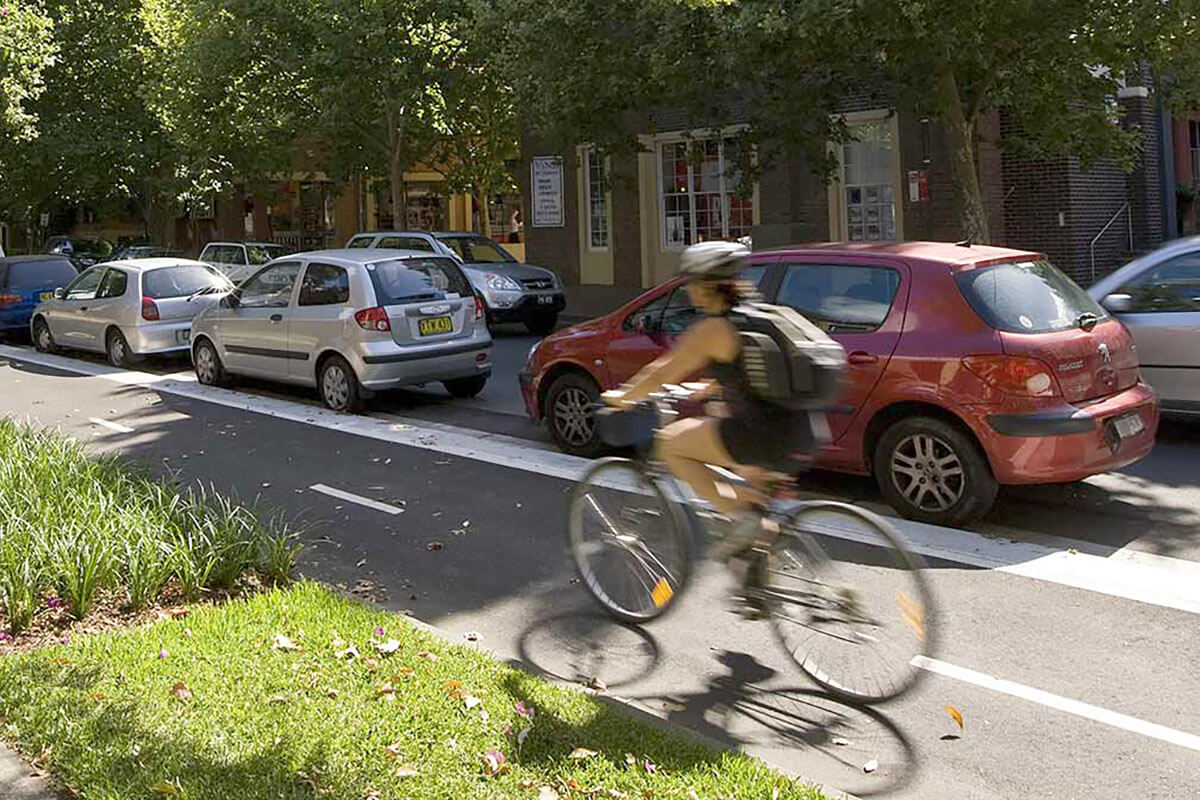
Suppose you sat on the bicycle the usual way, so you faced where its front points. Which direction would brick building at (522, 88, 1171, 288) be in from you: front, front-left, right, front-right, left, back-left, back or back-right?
front-right

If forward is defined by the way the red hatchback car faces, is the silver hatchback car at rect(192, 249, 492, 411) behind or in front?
in front

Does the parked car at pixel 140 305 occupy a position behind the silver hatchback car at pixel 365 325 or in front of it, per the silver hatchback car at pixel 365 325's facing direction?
in front

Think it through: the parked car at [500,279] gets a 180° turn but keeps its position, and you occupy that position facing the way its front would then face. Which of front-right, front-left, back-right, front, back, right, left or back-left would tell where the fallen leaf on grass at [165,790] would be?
back-left

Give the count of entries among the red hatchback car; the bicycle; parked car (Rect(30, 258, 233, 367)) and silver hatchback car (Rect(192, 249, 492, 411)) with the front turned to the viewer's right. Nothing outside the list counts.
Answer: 0

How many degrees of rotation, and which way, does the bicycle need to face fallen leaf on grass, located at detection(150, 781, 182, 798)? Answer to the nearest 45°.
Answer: approximately 90° to its left

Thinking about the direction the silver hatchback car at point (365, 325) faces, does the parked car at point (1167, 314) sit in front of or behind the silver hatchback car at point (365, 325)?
behind

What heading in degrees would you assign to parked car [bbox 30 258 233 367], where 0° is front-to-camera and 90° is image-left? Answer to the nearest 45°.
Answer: approximately 135°

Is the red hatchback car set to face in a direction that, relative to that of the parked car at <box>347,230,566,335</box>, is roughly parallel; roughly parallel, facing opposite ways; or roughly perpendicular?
roughly parallel, facing opposite ways

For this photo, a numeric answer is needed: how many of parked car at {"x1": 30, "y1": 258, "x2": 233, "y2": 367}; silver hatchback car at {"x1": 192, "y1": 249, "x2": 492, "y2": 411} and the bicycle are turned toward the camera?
0

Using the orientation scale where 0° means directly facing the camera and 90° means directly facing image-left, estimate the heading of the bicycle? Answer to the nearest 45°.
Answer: approximately 135°

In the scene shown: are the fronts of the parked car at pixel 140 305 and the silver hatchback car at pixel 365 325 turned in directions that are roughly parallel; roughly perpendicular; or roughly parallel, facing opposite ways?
roughly parallel

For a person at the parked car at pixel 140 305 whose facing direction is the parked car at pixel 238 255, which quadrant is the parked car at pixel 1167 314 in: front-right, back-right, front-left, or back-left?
back-right

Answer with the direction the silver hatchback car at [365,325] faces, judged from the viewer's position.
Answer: facing away from the viewer and to the left of the viewer

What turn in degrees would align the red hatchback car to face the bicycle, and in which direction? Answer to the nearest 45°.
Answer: approximately 135° to its left

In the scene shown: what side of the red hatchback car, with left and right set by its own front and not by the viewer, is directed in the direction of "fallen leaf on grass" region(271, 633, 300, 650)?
left

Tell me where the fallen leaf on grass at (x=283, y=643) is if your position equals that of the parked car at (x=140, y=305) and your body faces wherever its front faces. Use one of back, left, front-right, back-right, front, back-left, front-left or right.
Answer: back-left

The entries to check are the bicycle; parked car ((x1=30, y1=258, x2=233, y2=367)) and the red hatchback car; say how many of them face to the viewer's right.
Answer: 0

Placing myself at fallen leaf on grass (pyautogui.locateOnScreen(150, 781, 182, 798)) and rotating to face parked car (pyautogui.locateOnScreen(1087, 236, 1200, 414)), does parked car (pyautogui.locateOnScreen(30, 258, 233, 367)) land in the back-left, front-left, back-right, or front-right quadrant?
front-left

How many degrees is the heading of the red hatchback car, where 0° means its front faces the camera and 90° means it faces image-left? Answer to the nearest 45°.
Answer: approximately 135°
